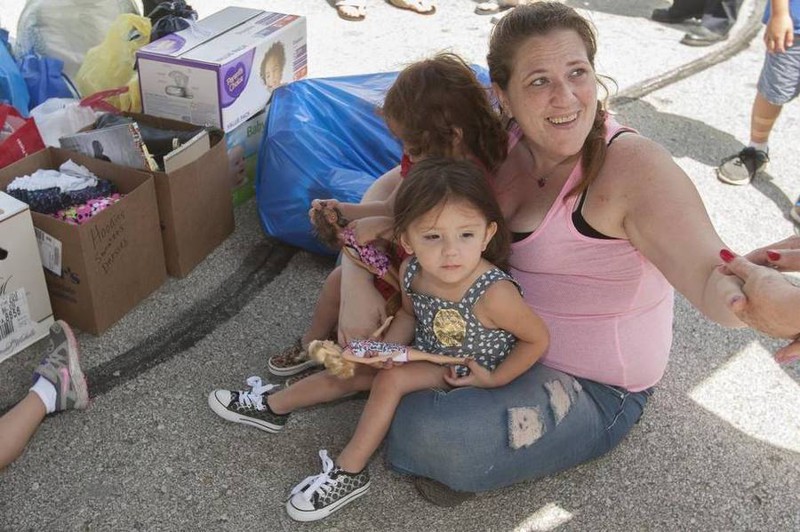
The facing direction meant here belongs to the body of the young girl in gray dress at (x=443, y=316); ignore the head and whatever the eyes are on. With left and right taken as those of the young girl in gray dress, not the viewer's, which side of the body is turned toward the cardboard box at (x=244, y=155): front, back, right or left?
right

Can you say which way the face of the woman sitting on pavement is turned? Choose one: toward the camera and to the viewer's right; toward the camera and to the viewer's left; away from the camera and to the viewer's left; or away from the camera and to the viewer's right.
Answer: toward the camera and to the viewer's right

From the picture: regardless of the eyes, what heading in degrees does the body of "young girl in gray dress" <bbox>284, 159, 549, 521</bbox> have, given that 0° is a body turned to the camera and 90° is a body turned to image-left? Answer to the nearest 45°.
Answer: approximately 45°

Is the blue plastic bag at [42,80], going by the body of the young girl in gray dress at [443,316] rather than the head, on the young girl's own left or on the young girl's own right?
on the young girl's own right

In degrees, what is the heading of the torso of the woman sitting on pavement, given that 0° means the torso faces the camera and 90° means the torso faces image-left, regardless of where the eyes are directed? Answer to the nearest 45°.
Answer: approximately 45°

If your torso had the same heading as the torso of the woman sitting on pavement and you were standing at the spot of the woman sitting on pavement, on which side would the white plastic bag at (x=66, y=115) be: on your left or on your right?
on your right

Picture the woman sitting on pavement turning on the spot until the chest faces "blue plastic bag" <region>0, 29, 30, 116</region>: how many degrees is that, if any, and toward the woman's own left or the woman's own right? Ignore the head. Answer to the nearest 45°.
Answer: approximately 90° to the woman's own right
